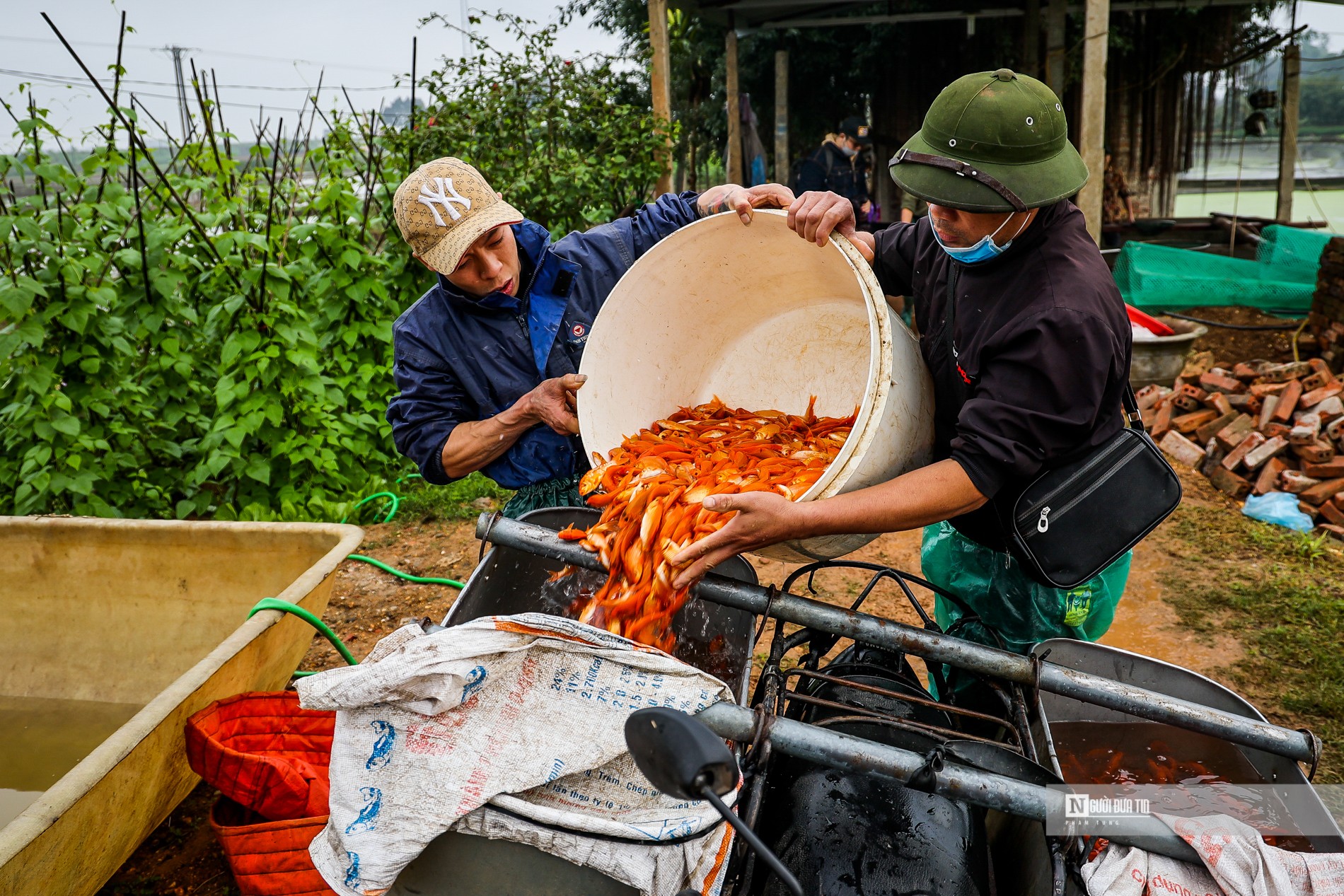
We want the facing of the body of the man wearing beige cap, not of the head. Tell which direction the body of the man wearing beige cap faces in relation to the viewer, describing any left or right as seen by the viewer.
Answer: facing the viewer and to the right of the viewer

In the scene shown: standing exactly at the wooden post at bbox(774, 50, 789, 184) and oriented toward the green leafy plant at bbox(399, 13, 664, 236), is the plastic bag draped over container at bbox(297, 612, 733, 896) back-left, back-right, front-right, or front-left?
front-left

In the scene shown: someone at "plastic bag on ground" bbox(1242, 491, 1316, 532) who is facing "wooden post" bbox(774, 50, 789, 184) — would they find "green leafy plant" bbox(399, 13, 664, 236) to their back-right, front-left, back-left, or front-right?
front-left

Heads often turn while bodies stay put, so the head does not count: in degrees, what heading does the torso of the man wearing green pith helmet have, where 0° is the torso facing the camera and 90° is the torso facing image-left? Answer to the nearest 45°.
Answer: approximately 45°

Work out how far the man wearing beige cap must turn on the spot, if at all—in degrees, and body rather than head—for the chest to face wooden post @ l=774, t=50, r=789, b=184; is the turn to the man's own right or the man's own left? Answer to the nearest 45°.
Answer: approximately 135° to the man's own left

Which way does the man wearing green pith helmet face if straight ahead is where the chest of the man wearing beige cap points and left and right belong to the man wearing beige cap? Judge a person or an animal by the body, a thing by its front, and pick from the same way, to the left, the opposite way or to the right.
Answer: to the right

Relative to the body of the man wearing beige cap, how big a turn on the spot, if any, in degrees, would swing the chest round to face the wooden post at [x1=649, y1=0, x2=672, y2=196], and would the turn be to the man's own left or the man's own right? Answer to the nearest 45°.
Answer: approximately 135° to the man's own left

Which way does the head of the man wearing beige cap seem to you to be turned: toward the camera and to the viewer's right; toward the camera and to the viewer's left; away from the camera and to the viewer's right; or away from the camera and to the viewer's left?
toward the camera and to the viewer's right

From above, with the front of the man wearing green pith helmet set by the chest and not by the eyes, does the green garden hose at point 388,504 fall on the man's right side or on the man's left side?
on the man's right side

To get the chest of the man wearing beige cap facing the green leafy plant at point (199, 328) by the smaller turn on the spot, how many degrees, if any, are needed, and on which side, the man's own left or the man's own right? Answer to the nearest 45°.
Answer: approximately 180°

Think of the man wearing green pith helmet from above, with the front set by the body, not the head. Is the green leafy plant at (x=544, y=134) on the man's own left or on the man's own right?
on the man's own right

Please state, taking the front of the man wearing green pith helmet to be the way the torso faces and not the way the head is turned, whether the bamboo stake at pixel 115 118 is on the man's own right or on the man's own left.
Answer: on the man's own right

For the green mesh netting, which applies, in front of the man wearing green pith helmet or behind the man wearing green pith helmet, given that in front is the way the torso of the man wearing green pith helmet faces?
behind

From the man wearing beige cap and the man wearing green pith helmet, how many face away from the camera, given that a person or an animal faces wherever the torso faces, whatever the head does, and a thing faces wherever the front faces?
0
